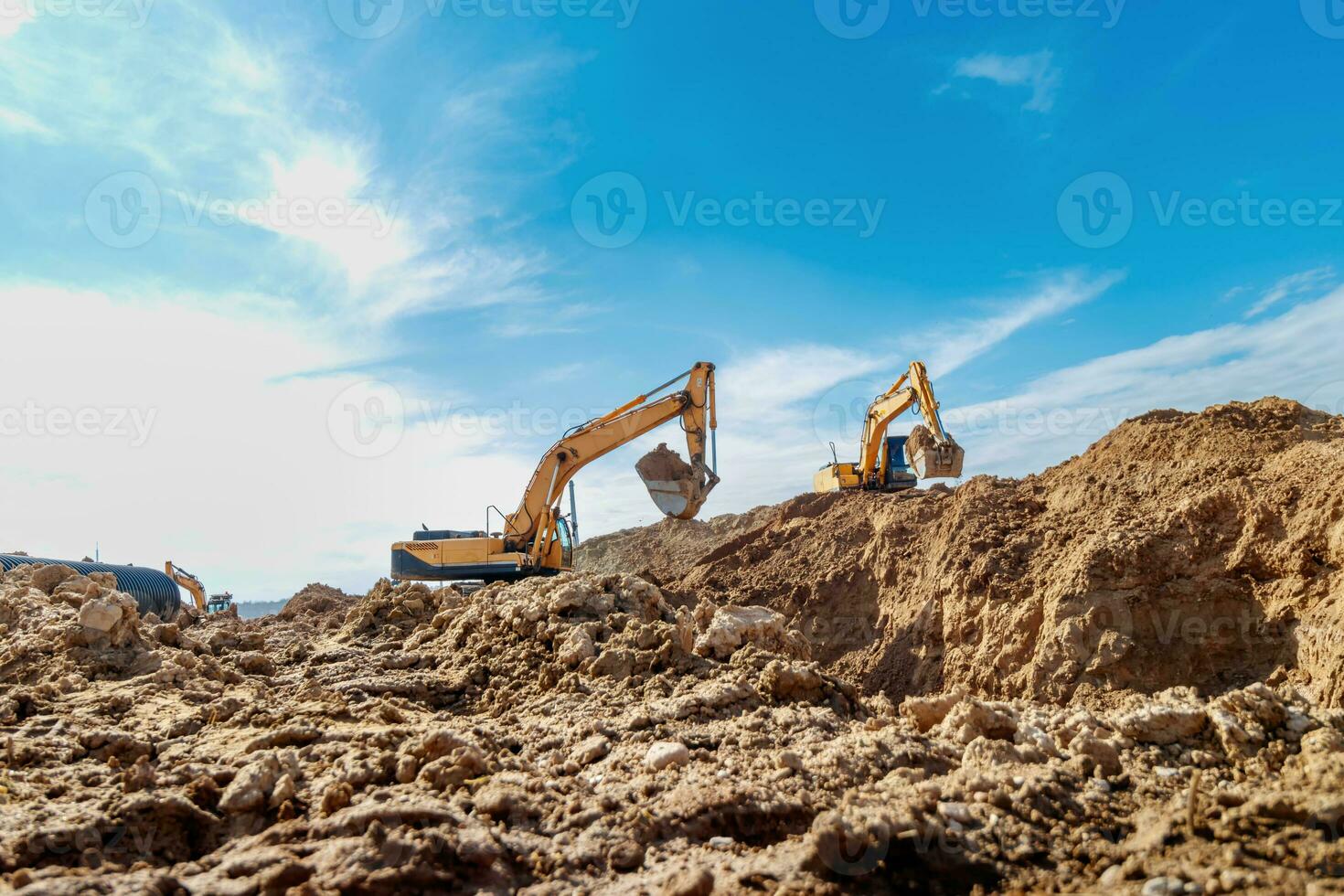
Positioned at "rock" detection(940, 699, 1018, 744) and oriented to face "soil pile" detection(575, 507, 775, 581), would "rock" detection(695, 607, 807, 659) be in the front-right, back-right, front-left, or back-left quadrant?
front-left

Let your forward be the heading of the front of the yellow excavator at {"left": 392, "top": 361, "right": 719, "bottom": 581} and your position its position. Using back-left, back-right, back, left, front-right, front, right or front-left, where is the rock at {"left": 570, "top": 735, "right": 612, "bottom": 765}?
right

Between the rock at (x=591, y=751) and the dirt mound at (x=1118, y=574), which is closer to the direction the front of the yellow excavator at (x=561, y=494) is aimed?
the dirt mound

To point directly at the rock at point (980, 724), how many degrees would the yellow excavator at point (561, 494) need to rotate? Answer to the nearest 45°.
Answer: approximately 90° to its right

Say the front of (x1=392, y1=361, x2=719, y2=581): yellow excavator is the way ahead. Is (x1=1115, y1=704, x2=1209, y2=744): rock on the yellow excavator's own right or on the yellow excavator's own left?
on the yellow excavator's own right

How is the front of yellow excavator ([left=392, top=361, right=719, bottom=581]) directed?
to the viewer's right

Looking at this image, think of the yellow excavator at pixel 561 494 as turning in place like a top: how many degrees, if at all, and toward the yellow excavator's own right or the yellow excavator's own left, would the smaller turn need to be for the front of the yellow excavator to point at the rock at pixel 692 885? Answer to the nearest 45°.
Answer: approximately 90° to the yellow excavator's own right

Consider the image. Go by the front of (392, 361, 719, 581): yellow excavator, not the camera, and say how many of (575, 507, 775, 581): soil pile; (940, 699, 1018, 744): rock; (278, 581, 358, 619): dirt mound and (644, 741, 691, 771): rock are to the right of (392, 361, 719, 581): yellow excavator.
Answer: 2

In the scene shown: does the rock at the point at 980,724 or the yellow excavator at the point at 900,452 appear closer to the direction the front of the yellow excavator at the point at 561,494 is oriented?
the yellow excavator

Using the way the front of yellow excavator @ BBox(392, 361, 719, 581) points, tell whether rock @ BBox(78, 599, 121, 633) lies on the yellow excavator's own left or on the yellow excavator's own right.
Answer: on the yellow excavator's own right

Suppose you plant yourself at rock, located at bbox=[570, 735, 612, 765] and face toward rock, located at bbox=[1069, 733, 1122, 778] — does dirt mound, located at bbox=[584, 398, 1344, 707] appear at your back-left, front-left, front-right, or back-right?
front-left

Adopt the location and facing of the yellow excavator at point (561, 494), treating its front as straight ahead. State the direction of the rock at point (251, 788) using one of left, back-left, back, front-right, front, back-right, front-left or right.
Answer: right

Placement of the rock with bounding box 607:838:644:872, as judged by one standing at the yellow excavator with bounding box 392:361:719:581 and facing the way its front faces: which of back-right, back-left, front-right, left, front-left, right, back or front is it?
right

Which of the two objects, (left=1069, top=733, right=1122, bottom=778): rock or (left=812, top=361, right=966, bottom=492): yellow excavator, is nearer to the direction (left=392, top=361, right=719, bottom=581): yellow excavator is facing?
the yellow excavator

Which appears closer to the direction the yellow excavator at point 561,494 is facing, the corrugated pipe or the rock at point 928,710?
the rock
